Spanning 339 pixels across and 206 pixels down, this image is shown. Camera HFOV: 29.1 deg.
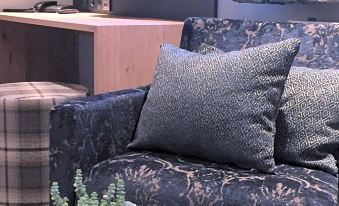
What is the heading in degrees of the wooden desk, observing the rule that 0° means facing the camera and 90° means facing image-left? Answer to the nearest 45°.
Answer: approximately 45°

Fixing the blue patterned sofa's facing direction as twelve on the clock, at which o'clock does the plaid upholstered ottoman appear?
The plaid upholstered ottoman is roughly at 3 o'clock from the blue patterned sofa.

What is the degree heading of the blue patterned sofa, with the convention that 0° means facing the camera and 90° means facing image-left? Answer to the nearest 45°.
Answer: approximately 45°

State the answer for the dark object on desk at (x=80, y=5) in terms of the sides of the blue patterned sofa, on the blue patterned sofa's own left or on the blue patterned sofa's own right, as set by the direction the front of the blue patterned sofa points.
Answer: on the blue patterned sofa's own right

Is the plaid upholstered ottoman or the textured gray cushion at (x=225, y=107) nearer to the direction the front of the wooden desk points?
the plaid upholstered ottoman

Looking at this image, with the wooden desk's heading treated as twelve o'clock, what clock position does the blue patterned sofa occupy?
The blue patterned sofa is roughly at 10 o'clock from the wooden desk.

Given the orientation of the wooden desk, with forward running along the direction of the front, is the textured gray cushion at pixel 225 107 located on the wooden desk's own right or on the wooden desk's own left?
on the wooden desk's own left
